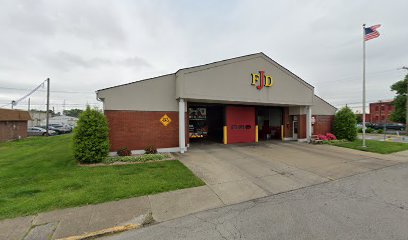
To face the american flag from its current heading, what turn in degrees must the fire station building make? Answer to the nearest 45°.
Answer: approximately 45° to its left

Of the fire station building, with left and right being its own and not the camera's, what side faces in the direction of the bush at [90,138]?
right

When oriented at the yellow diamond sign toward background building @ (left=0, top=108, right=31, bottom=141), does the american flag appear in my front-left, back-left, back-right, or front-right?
back-right

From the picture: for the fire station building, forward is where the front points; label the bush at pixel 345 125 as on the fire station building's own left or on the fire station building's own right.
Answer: on the fire station building's own left

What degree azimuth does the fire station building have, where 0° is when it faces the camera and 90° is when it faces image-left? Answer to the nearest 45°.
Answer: approximately 315°

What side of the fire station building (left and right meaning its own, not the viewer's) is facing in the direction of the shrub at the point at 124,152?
right

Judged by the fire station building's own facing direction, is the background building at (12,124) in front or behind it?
behind
